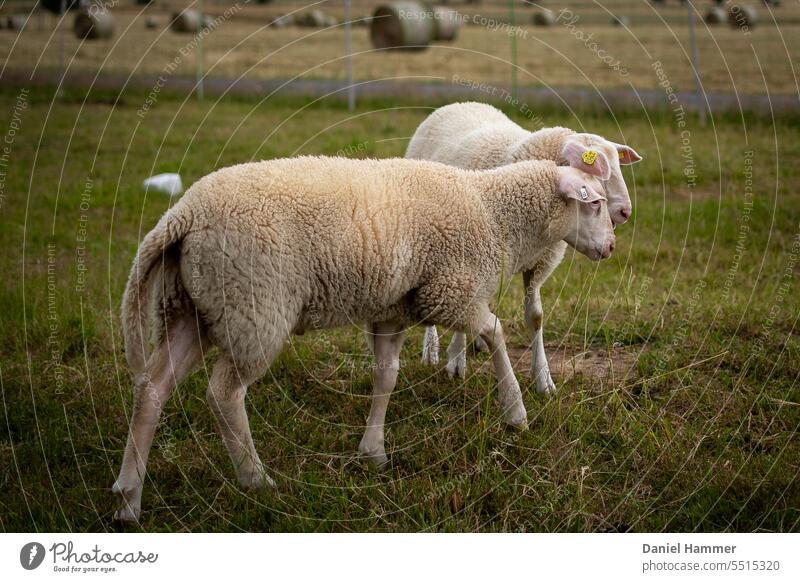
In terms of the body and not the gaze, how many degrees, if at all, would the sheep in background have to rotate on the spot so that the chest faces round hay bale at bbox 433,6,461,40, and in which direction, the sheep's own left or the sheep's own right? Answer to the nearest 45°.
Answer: approximately 135° to the sheep's own left

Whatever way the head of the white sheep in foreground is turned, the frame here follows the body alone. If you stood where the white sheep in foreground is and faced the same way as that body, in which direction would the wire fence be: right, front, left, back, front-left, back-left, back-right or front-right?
front-left

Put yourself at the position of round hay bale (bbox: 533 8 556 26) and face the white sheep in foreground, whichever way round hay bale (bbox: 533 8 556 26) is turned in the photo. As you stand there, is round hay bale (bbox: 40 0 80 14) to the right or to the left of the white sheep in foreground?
right

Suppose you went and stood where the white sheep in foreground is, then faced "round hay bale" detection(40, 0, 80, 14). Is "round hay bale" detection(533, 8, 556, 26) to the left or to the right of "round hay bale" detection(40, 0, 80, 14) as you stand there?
right

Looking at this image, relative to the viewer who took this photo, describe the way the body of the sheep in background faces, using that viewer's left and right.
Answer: facing the viewer and to the right of the viewer

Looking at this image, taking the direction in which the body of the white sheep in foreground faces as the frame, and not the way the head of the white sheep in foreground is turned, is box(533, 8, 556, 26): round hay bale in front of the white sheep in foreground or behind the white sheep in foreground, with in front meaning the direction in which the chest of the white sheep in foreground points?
in front

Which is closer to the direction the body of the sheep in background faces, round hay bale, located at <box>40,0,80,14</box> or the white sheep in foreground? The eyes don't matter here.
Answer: the white sheep in foreground

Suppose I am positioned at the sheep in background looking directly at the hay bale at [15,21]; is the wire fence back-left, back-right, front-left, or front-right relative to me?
front-right

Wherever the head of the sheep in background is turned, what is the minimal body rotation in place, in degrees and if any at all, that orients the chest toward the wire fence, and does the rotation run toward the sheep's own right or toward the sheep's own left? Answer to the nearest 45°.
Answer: approximately 135° to the sheep's own left

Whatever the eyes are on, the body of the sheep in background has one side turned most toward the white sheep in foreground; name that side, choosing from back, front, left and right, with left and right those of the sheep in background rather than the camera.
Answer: right

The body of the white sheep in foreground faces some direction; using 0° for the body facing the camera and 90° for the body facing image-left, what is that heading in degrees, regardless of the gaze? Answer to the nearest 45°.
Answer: approximately 225°

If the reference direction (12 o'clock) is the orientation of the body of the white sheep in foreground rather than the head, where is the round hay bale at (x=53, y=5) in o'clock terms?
The round hay bale is roughly at 10 o'clock from the white sheep in foreground.

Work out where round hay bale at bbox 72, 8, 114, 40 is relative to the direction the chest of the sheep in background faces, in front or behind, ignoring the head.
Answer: behind

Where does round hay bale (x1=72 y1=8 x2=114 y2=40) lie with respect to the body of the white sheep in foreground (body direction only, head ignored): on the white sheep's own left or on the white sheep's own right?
on the white sheep's own left
